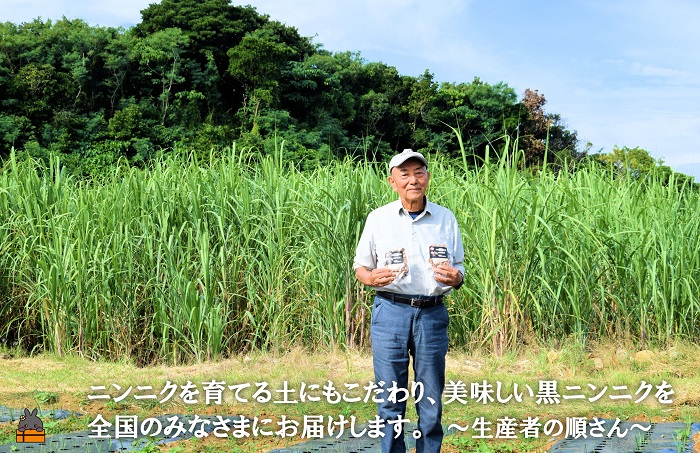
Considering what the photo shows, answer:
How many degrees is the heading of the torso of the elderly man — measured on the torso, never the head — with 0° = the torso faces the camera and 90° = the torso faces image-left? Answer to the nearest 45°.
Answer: approximately 0°

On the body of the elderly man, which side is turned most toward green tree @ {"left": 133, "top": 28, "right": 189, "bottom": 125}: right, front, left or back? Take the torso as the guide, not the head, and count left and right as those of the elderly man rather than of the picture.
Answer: back
